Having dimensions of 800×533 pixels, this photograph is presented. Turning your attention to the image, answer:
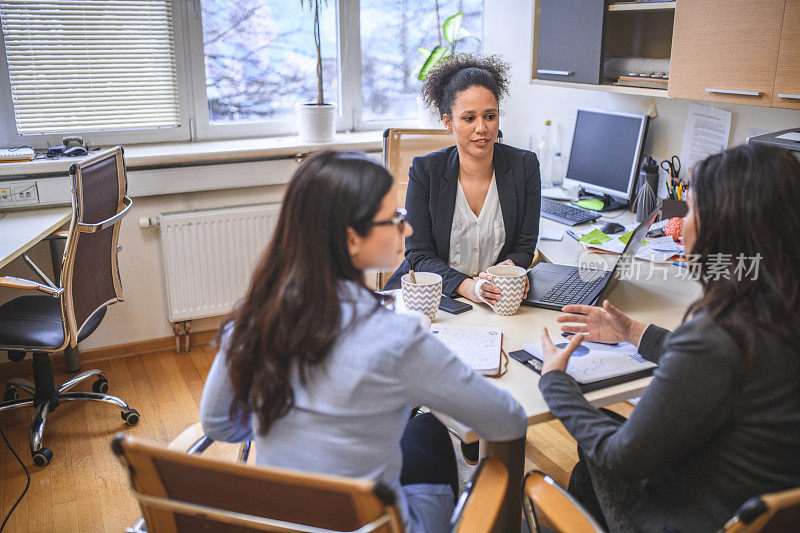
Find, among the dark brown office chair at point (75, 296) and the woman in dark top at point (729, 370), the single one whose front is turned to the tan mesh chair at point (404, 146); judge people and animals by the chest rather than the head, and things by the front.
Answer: the woman in dark top

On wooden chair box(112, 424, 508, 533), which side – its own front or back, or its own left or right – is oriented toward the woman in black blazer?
front

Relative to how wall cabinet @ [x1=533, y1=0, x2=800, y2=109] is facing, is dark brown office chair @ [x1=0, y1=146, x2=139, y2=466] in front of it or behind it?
in front

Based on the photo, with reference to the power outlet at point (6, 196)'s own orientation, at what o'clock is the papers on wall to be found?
The papers on wall is roughly at 10 o'clock from the power outlet.

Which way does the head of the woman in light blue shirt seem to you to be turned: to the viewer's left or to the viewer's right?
to the viewer's right

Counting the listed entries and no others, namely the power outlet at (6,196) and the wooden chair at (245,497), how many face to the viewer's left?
0

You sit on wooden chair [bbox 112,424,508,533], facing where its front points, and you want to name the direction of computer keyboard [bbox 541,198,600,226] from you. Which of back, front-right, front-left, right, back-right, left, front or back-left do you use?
front

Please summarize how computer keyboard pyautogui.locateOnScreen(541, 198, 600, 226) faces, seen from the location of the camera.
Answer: facing the viewer and to the left of the viewer

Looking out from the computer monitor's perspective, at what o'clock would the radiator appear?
The radiator is roughly at 1 o'clock from the computer monitor.

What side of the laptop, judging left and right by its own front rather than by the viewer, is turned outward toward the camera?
left

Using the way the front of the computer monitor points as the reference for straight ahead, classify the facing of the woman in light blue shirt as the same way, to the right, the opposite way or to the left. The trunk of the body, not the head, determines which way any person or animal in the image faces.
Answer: the opposite way

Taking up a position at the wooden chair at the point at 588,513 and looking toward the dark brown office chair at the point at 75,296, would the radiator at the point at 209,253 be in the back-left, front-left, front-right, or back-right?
front-right

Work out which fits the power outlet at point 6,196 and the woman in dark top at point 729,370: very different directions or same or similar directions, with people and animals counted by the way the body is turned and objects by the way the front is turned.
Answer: very different directions

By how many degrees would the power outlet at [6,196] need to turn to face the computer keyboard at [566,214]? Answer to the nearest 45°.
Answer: approximately 45° to its left

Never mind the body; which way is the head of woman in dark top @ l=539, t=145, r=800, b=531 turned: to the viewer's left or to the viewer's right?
to the viewer's left

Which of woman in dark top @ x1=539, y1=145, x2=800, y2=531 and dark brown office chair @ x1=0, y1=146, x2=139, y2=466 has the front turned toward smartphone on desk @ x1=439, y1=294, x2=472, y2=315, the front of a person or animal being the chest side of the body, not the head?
the woman in dark top
